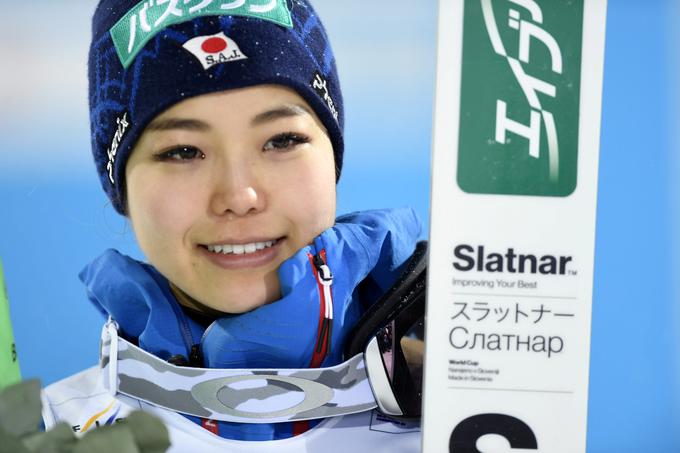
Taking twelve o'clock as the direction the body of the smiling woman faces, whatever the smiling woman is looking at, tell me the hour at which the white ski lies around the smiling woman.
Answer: The white ski is roughly at 10 o'clock from the smiling woman.

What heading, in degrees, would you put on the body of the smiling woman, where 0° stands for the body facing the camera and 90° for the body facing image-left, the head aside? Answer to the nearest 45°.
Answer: approximately 0°
